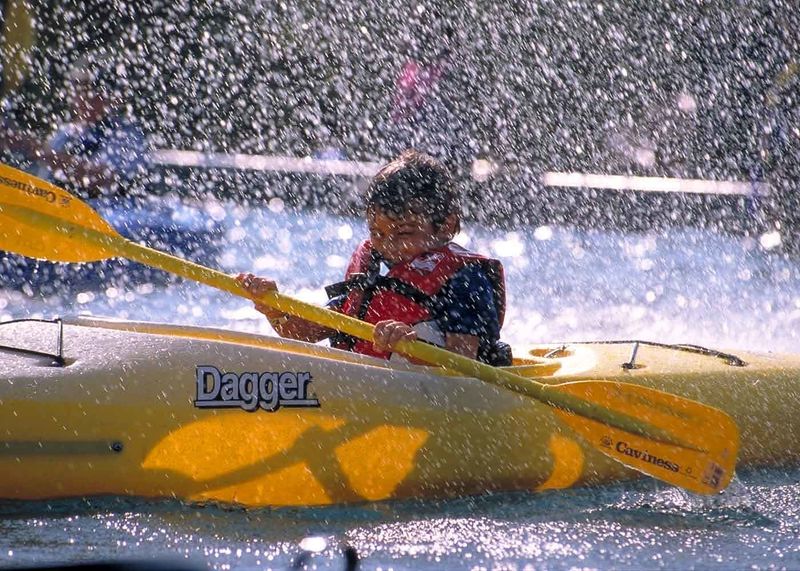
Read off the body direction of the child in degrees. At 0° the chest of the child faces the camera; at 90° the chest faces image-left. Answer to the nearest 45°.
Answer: approximately 45°
